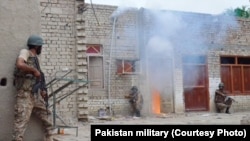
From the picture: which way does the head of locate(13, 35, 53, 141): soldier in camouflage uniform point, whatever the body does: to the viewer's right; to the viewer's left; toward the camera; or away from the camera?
to the viewer's right

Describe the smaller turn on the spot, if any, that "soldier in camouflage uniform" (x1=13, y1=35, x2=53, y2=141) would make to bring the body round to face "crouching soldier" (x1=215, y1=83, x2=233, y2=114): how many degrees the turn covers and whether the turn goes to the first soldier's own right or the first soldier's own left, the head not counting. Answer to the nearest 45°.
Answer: approximately 45° to the first soldier's own left

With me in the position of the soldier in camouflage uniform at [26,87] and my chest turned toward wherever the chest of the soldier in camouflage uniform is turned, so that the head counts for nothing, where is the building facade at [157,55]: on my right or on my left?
on my left

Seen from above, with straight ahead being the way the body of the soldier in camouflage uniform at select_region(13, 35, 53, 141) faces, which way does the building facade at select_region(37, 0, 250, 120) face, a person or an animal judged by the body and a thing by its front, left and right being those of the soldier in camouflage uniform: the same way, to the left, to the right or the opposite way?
to the right

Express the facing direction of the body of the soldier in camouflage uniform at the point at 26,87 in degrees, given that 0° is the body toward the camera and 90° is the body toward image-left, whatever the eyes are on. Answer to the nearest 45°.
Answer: approximately 270°

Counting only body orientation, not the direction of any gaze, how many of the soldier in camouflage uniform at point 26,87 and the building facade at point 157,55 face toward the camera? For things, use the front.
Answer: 1

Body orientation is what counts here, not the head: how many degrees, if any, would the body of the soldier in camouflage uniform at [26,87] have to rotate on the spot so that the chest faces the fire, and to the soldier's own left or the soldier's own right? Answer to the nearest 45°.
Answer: approximately 45° to the soldier's own left
